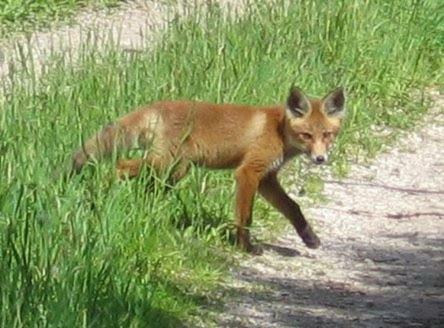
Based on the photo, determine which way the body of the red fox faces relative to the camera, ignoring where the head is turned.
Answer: to the viewer's right
